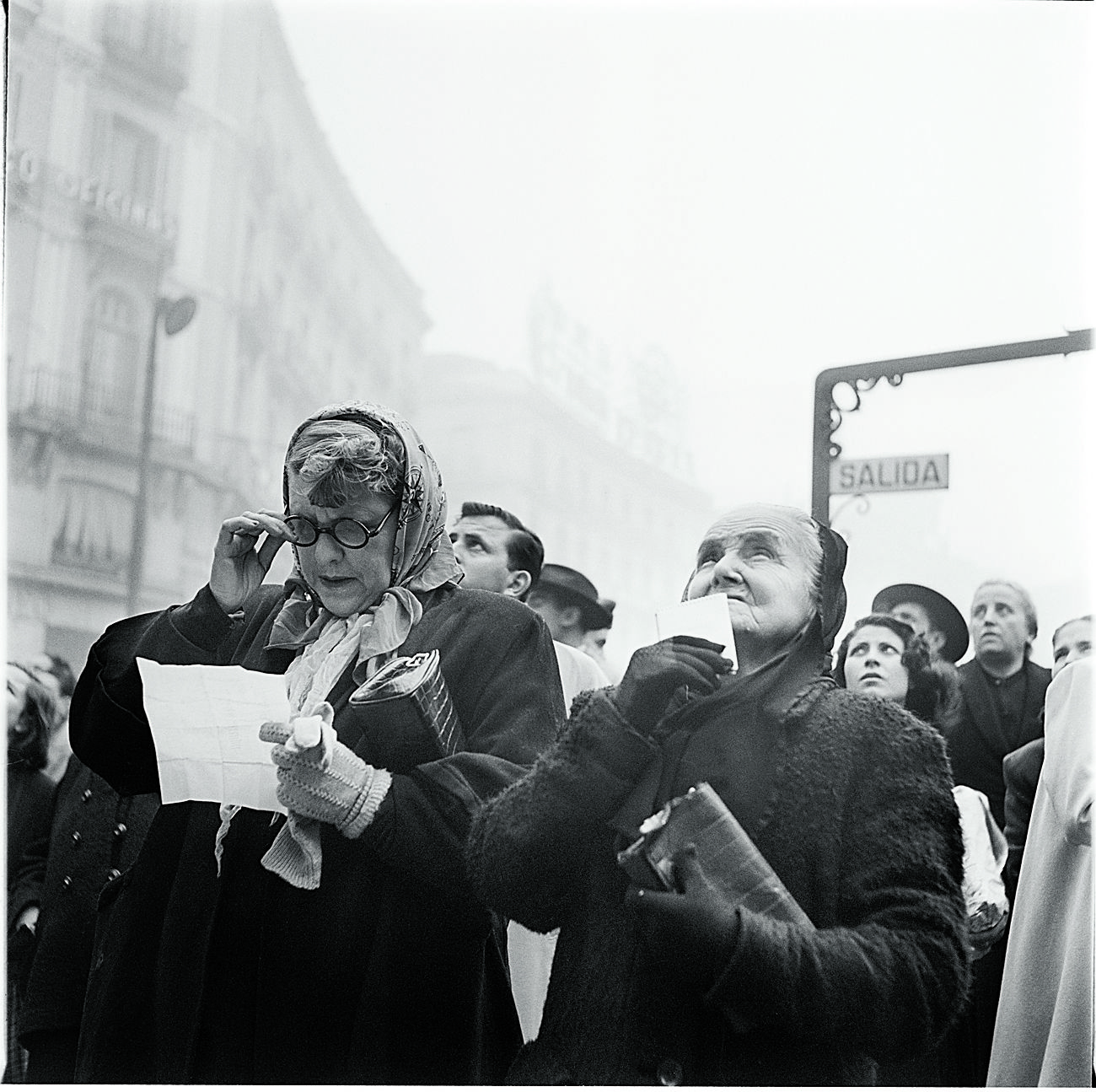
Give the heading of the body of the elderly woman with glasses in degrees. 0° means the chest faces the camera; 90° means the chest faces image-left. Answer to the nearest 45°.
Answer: approximately 45°

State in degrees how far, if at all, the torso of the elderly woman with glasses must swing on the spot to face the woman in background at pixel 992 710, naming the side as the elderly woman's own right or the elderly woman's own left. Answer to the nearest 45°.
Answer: approximately 135° to the elderly woman's own left

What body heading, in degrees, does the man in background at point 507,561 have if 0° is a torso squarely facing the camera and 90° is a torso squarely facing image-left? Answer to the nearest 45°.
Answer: approximately 45°
